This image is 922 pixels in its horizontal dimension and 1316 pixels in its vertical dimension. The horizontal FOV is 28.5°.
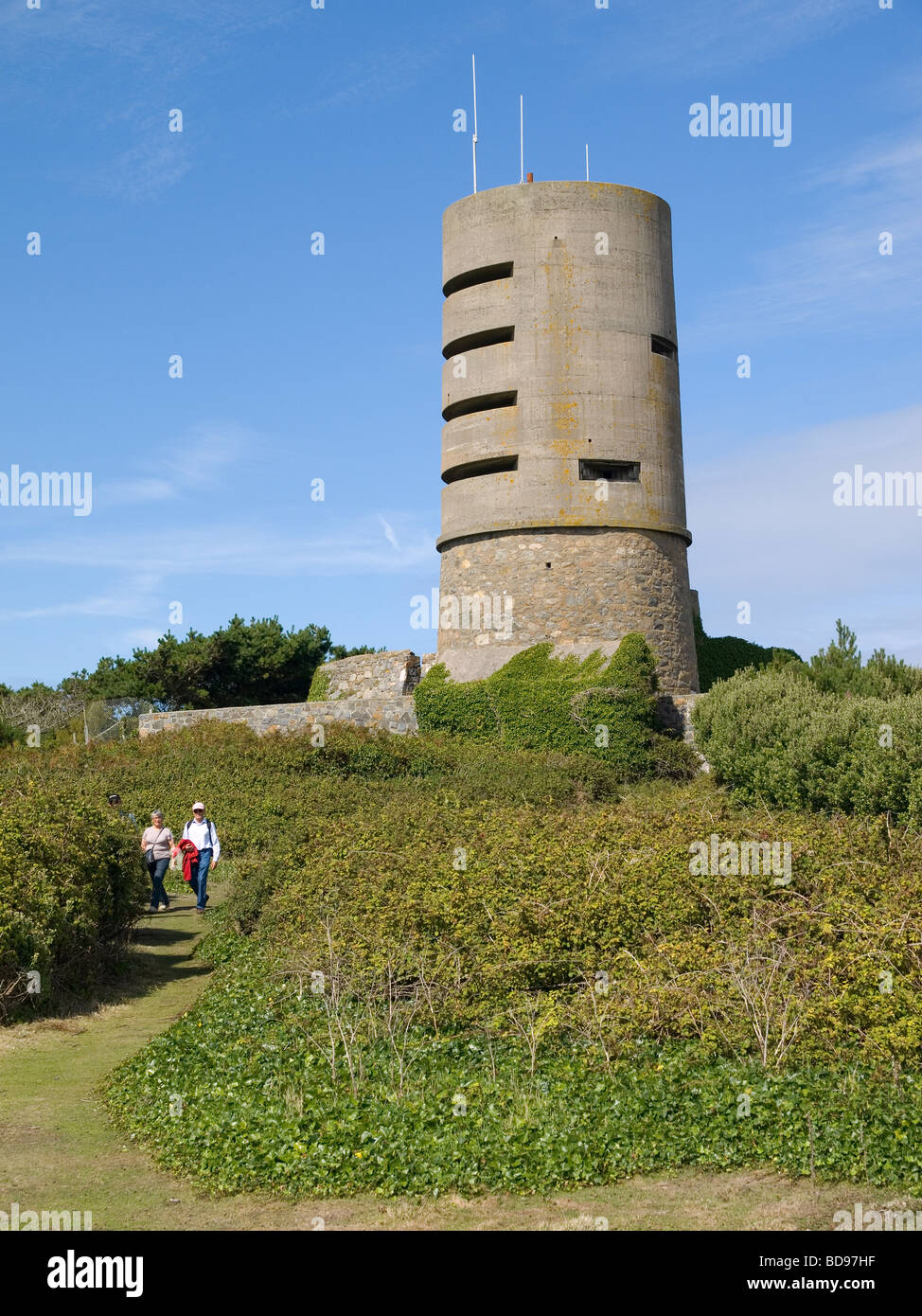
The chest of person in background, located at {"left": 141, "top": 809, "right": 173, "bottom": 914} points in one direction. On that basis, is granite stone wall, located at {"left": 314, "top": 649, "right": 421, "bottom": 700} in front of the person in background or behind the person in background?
behind

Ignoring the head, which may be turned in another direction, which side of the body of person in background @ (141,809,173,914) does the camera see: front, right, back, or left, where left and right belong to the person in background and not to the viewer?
front

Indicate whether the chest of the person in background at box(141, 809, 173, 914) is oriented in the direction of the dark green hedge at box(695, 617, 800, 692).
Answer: no

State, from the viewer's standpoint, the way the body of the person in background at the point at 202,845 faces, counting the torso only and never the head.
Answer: toward the camera

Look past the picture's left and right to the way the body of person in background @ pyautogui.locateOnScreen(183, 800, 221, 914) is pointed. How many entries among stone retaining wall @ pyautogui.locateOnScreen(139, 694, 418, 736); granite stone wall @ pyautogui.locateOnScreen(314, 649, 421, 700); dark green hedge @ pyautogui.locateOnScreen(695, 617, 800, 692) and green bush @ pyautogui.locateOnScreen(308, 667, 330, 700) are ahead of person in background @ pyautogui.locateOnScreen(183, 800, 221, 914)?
0

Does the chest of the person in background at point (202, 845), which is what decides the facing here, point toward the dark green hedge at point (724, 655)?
no

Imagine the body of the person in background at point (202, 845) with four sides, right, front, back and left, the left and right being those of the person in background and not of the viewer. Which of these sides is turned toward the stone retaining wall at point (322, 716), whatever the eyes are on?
back

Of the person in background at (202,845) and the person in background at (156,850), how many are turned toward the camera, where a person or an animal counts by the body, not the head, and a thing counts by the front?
2

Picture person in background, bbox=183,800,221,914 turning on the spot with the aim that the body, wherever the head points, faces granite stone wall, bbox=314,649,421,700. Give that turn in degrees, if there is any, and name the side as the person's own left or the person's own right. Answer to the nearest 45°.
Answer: approximately 180°

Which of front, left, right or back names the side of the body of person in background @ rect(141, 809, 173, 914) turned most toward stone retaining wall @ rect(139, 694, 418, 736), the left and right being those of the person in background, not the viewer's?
back

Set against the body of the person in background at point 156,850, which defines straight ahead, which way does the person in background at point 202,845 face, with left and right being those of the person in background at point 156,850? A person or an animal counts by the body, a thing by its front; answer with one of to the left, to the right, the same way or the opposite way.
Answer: the same way

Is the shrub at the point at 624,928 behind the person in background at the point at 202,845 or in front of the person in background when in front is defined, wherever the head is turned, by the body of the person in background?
in front

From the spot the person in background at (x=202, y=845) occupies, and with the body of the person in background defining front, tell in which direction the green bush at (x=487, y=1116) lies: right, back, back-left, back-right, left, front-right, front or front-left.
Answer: front

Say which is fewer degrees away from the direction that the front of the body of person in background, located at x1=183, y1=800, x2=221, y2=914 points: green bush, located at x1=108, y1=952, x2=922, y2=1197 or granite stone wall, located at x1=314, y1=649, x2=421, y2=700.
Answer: the green bush

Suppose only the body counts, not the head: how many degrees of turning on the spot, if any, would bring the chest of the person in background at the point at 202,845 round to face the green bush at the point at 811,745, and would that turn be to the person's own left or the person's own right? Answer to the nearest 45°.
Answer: approximately 90° to the person's own left

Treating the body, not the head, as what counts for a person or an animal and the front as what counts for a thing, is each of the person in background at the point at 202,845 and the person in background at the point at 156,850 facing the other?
no

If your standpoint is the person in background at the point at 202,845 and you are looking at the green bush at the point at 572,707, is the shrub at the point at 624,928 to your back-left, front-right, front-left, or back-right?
back-right
